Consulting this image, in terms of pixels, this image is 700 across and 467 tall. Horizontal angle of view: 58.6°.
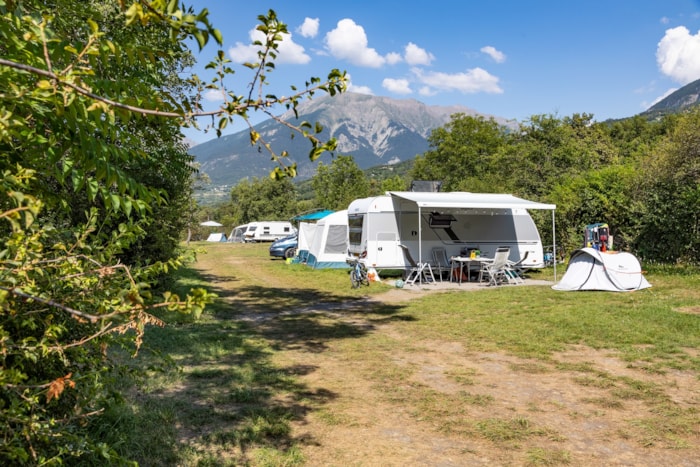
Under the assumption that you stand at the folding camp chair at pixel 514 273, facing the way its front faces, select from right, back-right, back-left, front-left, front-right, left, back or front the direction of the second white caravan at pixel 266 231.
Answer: front-right

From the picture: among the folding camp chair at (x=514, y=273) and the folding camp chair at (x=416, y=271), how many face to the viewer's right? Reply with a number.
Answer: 1

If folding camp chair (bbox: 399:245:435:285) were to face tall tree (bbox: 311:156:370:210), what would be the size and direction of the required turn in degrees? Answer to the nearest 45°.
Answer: approximately 90° to its left

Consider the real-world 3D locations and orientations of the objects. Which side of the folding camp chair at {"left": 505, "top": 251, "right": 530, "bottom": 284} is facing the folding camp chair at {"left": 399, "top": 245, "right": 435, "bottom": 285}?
front

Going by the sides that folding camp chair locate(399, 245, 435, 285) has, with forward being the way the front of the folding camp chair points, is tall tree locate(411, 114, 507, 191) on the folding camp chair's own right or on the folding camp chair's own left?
on the folding camp chair's own left

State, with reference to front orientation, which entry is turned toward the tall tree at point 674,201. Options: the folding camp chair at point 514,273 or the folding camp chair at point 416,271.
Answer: the folding camp chair at point 416,271

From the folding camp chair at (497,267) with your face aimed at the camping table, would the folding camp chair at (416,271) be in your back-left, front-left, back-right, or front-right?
front-left

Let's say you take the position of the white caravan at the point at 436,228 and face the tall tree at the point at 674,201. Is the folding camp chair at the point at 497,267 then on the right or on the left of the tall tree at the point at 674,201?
right

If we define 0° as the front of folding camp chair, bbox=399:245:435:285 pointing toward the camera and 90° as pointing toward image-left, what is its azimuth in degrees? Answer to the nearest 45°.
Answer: approximately 270°

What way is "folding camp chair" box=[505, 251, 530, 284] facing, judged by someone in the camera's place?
facing to the left of the viewer

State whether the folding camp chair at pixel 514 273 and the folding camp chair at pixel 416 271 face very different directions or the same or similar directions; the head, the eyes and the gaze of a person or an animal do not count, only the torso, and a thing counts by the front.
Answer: very different directions
